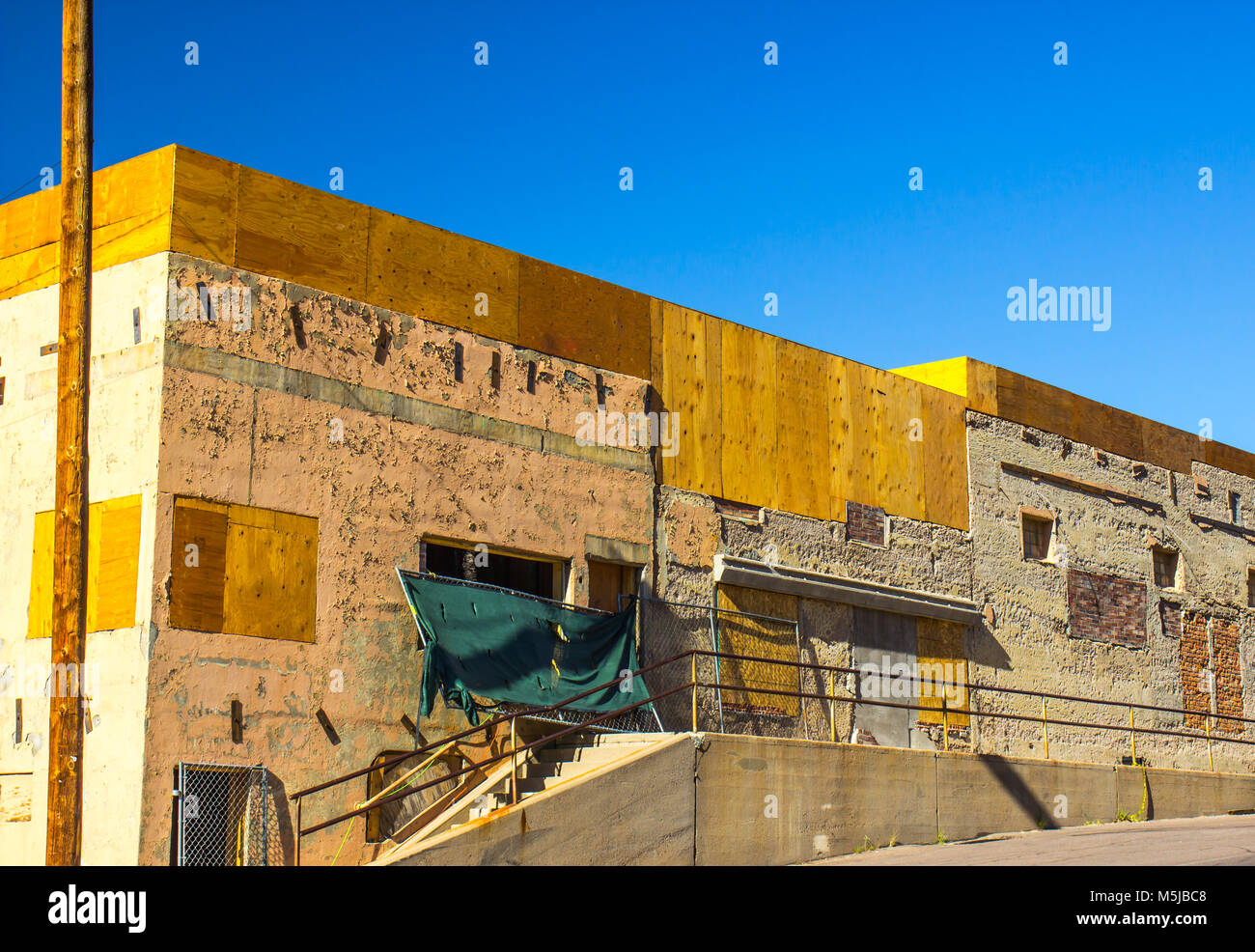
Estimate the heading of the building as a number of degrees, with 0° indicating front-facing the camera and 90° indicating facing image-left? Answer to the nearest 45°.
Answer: approximately 315°

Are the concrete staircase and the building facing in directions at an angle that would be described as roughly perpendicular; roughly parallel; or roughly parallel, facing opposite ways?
roughly perpendicular
